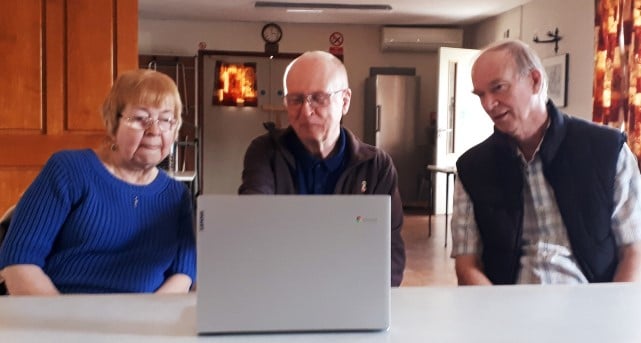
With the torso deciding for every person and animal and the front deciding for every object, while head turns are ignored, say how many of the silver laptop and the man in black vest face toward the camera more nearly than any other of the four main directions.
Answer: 1

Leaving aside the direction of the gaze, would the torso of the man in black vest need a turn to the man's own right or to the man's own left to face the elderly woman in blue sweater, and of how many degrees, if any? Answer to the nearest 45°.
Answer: approximately 45° to the man's own right

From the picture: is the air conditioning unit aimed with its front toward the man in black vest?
yes

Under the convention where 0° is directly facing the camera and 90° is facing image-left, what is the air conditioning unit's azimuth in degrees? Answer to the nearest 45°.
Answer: approximately 0°

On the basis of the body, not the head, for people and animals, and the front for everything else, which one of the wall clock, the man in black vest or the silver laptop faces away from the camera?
the silver laptop

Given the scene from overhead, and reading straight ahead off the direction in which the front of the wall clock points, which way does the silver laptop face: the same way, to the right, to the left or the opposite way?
the opposite way

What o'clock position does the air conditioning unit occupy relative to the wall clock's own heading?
The air conditioning unit is roughly at 9 o'clock from the wall clock.

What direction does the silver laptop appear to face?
away from the camera

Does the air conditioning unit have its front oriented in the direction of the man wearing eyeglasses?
yes

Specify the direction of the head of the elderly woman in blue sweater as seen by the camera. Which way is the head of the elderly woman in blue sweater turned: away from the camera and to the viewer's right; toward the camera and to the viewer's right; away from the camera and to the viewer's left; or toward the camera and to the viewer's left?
toward the camera and to the viewer's right

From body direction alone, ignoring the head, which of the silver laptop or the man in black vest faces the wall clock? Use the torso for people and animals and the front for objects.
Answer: the silver laptop
